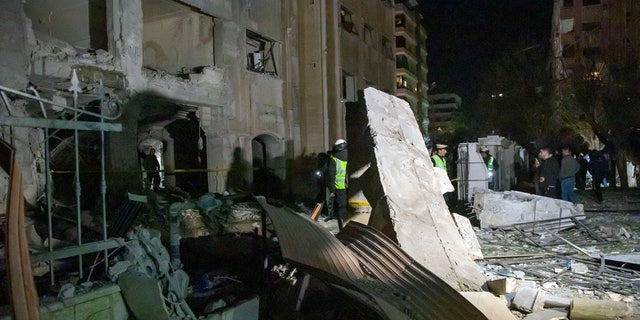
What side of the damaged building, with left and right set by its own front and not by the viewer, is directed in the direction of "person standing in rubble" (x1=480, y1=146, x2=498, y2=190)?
left

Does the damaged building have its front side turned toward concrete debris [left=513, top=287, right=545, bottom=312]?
yes

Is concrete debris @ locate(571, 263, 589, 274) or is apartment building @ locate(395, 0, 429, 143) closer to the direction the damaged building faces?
the concrete debris

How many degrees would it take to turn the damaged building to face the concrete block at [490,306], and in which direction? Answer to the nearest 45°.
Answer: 0° — it already faces it

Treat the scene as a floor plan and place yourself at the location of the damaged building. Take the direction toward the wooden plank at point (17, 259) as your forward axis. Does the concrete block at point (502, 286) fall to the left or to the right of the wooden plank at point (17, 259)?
left

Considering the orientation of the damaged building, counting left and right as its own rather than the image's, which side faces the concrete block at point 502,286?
front

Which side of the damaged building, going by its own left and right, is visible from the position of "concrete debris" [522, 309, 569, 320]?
front

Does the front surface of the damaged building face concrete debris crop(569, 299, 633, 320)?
yes

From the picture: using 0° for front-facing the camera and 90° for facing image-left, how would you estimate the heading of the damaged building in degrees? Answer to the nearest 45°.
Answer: approximately 315°

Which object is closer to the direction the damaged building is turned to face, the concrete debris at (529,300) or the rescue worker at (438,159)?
the concrete debris

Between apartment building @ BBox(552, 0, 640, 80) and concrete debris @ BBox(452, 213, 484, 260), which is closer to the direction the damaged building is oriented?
the concrete debris

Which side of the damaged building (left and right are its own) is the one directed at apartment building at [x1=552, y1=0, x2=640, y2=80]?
left

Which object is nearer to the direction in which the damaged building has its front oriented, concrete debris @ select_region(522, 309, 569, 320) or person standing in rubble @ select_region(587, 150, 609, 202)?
the concrete debris

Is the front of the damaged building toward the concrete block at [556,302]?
yes

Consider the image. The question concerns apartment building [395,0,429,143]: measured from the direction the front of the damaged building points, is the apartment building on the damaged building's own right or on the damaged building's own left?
on the damaged building's own left

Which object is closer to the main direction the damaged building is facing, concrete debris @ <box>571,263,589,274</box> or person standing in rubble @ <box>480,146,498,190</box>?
the concrete debris

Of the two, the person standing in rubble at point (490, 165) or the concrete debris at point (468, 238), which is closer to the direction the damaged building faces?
the concrete debris
